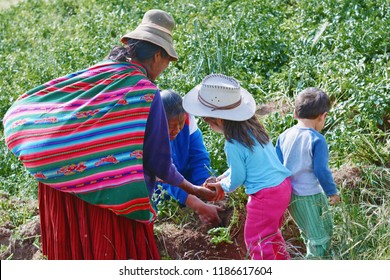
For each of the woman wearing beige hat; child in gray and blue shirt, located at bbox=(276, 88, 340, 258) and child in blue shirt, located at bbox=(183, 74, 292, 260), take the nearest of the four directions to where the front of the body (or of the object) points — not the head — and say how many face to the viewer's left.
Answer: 1

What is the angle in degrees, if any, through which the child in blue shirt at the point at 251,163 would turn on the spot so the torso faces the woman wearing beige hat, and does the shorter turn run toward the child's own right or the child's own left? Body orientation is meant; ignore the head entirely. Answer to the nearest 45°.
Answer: approximately 45° to the child's own left

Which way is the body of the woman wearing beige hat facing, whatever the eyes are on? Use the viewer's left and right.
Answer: facing away from the viewer and to the right of the viewer

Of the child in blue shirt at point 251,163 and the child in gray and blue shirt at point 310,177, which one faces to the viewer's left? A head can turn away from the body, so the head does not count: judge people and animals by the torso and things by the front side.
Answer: the child in blue shirt at point 251,163

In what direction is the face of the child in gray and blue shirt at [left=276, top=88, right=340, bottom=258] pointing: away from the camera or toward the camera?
away from the camera

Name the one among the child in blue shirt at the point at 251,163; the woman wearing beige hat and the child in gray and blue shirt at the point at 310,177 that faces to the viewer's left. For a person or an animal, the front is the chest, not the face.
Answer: the child in blue shirt at the point at 251,163

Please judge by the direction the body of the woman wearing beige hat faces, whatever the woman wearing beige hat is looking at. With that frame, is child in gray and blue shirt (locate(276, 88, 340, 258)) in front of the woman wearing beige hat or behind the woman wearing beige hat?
in front

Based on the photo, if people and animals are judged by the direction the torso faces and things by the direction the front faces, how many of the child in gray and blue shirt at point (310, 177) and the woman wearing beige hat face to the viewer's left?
0

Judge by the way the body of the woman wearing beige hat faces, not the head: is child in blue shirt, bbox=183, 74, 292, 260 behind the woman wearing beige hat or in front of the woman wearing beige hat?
in front

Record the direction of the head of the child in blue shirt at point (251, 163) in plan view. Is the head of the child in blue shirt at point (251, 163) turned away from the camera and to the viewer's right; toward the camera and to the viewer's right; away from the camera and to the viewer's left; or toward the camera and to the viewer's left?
away from the camera and to the viewer's left

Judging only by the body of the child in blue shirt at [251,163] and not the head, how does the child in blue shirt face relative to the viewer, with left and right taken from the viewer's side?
facing to the left of the viewer

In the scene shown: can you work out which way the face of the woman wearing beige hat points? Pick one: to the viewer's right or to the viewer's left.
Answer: to the viewer's right
